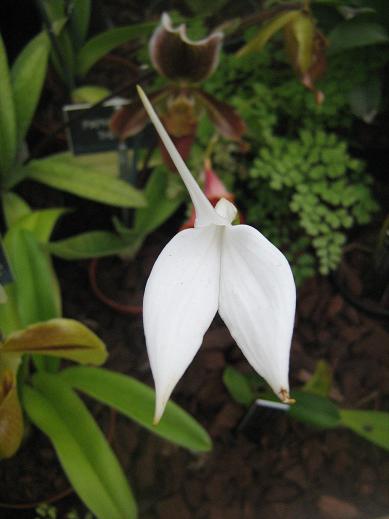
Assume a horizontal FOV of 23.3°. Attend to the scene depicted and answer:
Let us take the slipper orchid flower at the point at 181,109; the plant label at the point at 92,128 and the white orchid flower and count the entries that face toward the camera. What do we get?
3

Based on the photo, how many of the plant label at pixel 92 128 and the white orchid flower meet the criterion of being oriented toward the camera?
2

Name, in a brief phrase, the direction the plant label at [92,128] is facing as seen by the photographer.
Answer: facing the viewer

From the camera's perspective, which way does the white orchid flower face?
toward the camera
